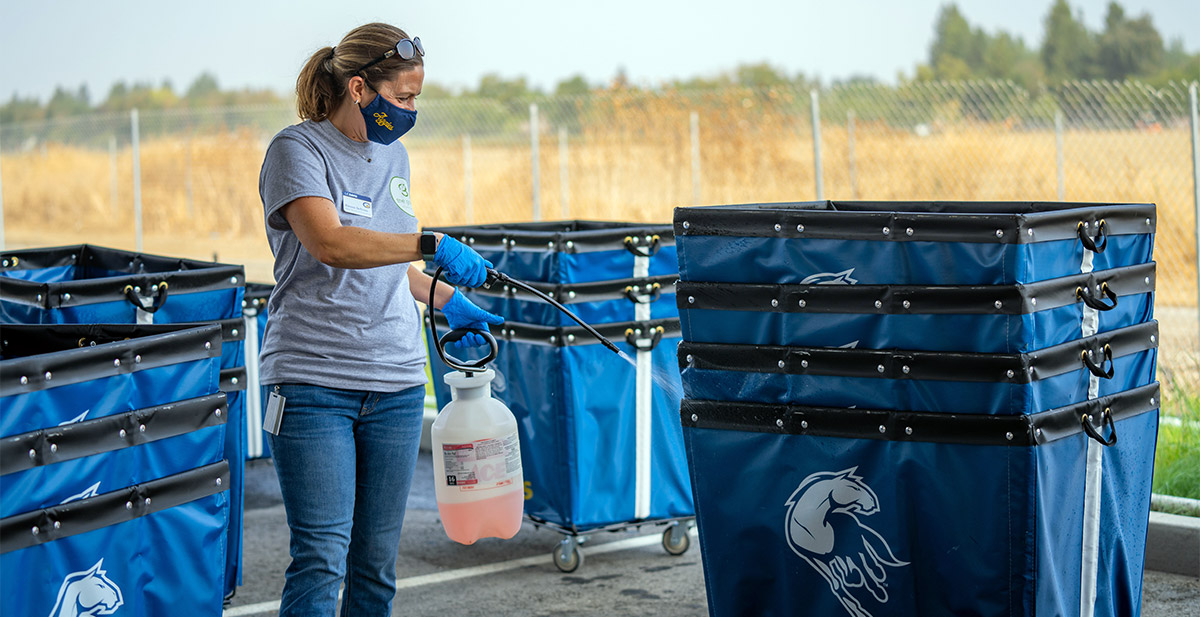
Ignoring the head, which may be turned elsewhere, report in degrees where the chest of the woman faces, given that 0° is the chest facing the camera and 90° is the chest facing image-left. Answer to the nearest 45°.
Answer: approximately 315°

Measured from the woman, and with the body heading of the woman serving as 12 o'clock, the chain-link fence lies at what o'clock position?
The chain-link fence is roughly at 8 o'clock from the woman.

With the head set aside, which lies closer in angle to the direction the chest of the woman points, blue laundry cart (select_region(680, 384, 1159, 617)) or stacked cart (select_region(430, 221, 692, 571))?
the blue laundry cart

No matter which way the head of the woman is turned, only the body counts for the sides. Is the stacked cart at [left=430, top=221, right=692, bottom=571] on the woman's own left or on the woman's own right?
on the woman's own left

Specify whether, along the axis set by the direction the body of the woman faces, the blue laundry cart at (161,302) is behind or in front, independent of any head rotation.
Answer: behind

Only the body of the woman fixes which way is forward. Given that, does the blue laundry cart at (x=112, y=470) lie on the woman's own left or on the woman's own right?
on the woman's own right
